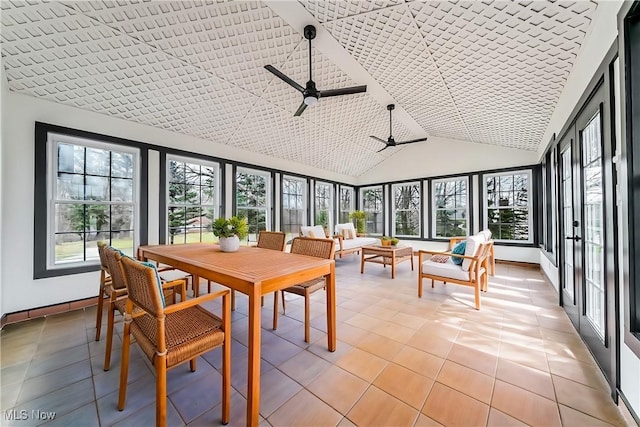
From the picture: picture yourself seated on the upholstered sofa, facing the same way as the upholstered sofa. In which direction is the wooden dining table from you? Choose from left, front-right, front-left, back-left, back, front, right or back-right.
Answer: front-right

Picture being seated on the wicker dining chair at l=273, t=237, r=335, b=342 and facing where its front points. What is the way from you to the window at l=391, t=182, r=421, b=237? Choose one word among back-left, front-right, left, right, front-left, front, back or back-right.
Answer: back

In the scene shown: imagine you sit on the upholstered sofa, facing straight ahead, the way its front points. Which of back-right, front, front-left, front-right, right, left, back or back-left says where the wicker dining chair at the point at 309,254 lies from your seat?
front-right

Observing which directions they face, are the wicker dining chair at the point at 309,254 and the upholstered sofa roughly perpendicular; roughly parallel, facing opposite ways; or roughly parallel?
roughly perpendicular

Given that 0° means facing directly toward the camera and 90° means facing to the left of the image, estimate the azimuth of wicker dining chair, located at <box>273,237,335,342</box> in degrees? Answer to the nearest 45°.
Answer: approximately 45°

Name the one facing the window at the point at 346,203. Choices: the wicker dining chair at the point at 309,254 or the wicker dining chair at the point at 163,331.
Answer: the wicker dining chair at the point at 163,331

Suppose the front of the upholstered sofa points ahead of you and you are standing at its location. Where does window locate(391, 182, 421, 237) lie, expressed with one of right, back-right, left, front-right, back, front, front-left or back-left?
left

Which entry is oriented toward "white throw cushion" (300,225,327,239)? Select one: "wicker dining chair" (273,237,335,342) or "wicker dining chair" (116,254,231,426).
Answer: "wicker dining chair" (116,254,231,426)

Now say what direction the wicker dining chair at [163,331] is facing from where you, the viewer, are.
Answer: facing away from the viewer and to the right of the viewer

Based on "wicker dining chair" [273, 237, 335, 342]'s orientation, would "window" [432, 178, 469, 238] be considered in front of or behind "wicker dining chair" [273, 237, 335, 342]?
behind

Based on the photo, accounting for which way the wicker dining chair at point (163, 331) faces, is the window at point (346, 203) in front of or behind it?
in front

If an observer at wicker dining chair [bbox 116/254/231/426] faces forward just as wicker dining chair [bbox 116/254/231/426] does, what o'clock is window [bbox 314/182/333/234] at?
The window is roughly at 12 o'clock from the wicker dining chair.

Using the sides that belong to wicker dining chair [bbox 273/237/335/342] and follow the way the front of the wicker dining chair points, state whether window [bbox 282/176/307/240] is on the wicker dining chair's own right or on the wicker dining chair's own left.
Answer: on the wicker dining chair's own right

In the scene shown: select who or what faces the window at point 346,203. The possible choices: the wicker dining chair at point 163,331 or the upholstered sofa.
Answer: the wicker dining chair
